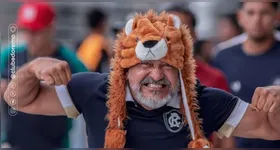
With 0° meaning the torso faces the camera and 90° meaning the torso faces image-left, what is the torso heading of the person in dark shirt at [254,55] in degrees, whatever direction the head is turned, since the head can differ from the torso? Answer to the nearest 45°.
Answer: approximately 0°

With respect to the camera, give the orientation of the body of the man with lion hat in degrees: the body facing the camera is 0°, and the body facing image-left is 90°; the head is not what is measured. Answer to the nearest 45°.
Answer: approximately 0°

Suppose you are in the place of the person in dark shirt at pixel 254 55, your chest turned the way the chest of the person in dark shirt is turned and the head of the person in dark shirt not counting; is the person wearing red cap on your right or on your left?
on your right

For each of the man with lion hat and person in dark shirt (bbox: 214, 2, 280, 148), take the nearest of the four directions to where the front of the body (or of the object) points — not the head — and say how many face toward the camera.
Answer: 2
